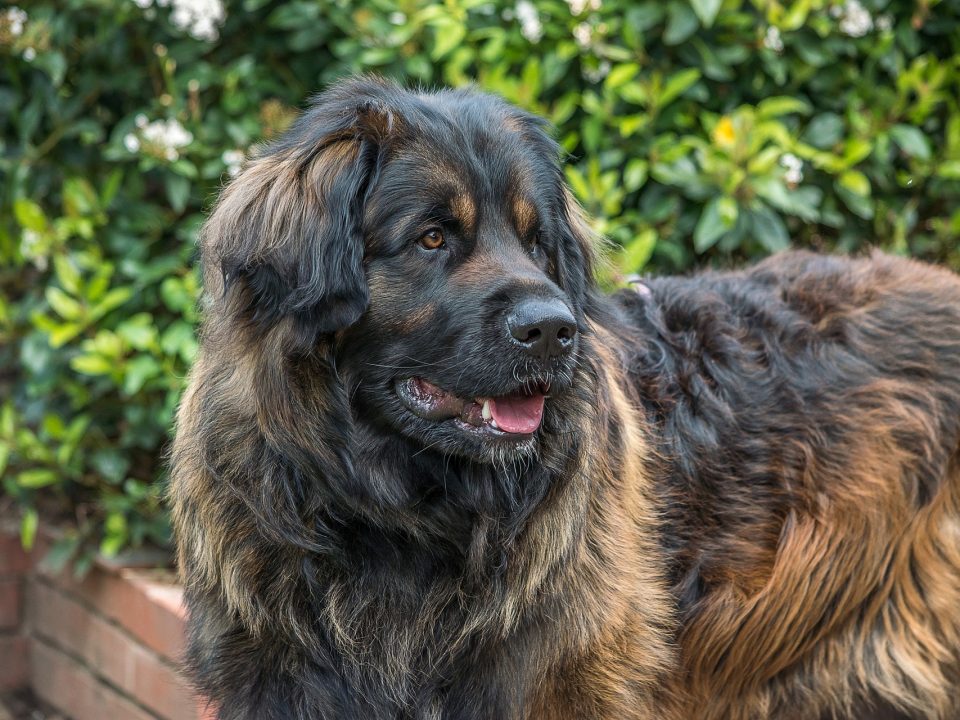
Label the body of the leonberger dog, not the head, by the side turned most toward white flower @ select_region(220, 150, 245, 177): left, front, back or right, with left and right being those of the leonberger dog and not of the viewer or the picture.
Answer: right

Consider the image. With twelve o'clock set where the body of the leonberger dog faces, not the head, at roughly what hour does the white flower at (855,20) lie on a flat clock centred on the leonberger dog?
The white flower is roughly at 5 o'clock from the leonberger dog.

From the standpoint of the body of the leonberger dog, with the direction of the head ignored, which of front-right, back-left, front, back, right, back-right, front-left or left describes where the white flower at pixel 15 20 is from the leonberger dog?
right

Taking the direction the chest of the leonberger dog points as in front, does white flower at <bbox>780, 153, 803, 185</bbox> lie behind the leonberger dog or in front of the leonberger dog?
behind

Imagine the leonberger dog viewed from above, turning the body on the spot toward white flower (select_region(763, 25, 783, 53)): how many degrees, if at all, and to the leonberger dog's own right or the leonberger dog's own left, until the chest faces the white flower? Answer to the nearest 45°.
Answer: approximately 135° to the leonberger dog's own right

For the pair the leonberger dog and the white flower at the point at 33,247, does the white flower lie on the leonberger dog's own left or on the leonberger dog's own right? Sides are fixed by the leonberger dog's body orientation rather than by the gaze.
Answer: on the leonberger dog's own right

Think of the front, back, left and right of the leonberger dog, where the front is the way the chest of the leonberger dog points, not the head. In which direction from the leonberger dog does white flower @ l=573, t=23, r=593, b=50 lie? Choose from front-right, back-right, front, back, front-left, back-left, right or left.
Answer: back-right

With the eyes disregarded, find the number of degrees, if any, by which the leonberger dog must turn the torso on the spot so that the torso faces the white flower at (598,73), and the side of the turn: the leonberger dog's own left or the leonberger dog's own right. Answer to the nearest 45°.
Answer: approximately 135° to the leonberger dog's own right

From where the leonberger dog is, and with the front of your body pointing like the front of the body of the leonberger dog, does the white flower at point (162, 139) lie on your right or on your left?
on your right

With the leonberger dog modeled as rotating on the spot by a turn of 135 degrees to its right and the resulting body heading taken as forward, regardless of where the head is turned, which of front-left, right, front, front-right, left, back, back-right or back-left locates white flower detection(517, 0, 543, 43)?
front

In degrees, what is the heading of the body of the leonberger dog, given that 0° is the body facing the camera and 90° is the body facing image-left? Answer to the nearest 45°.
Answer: approximately 45°
